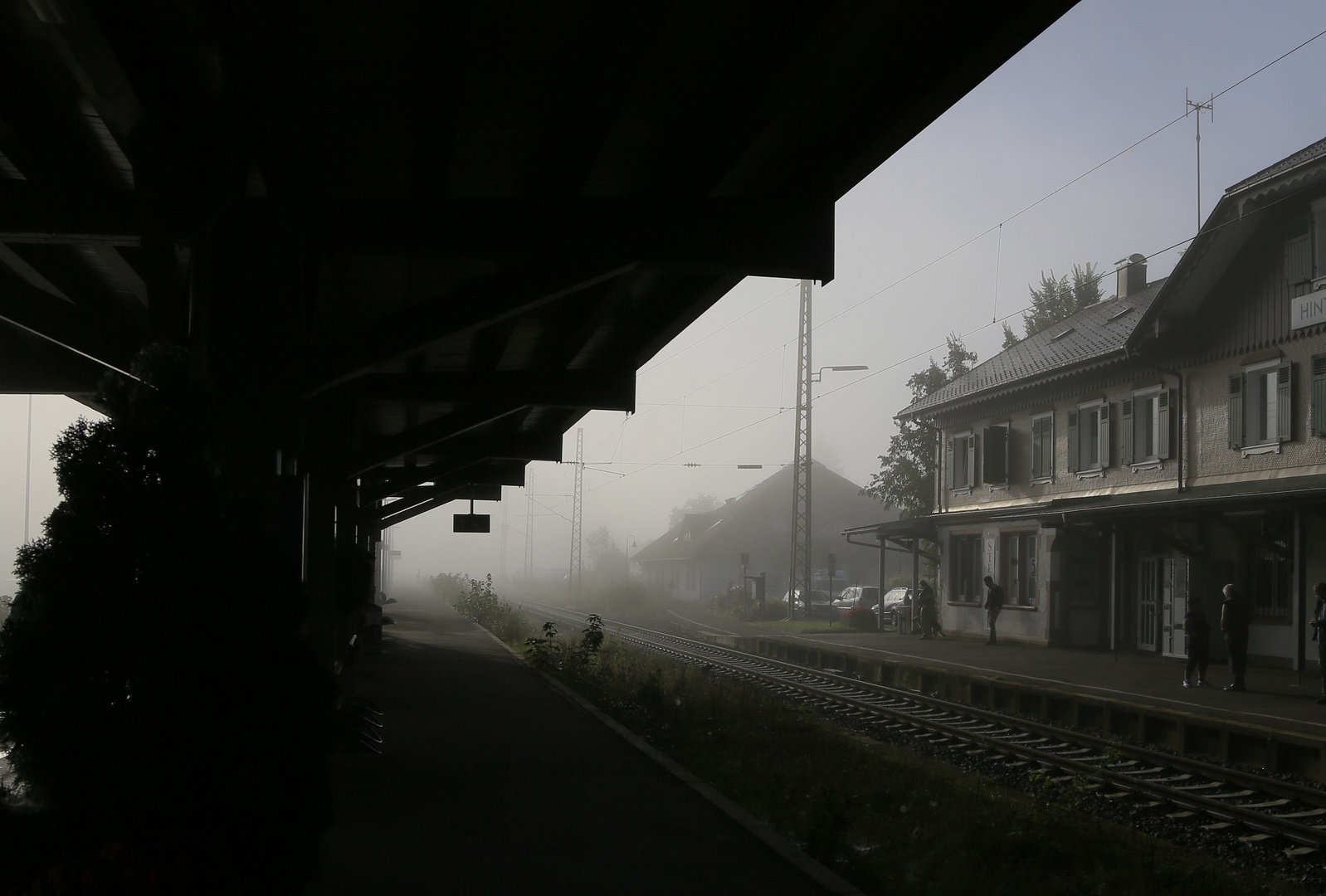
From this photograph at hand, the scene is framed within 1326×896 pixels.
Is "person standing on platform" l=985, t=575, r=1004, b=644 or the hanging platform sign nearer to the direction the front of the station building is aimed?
the hanging platform sign

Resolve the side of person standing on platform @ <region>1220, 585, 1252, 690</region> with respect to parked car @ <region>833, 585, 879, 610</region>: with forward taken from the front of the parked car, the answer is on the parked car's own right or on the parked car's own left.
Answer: on the parked car's own left

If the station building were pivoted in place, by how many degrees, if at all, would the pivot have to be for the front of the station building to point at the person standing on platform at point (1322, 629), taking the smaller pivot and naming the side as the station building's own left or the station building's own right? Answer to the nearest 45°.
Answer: approximately 45° to the station building's own left

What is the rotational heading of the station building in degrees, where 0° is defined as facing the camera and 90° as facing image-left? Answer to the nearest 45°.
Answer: approximately 45°

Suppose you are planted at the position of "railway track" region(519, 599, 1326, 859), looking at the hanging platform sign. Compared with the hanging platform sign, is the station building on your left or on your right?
right

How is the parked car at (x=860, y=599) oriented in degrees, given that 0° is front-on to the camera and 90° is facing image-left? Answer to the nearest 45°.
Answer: approximately 45°

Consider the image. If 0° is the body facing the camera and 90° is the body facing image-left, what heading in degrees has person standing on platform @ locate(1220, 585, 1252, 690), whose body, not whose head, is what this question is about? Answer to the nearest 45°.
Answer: approximately 90°
